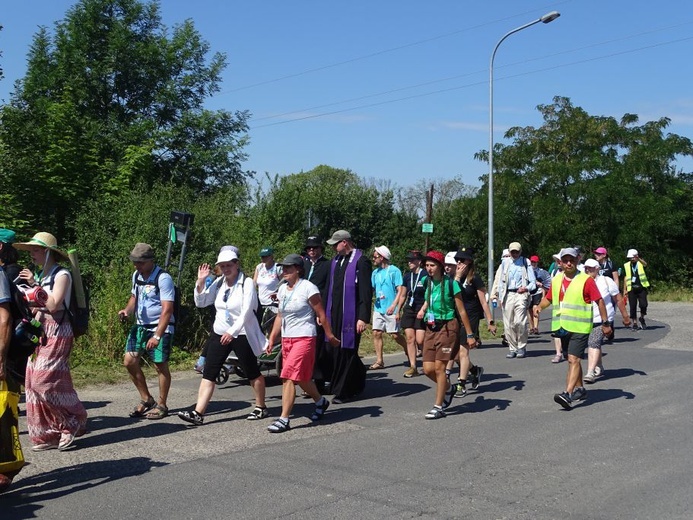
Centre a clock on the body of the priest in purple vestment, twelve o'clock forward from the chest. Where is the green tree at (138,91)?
The green tree is roughly at 4 o'clock from the priest in purple vestment.

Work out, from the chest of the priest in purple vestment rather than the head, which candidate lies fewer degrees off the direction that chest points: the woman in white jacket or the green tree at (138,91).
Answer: the woman in white jacket

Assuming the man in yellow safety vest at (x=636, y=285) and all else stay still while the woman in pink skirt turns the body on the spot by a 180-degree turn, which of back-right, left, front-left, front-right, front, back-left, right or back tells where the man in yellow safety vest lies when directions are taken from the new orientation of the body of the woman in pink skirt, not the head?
front

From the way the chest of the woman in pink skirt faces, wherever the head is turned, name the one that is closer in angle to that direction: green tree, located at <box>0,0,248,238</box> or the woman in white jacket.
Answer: the woman in white jacket

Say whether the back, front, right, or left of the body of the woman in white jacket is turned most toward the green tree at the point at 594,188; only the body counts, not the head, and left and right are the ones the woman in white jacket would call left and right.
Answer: back

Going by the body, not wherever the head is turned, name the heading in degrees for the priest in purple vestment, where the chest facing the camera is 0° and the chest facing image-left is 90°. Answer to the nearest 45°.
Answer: approximately 45°

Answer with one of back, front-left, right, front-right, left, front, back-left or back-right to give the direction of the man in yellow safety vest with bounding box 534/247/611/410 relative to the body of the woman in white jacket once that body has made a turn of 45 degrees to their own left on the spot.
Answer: left

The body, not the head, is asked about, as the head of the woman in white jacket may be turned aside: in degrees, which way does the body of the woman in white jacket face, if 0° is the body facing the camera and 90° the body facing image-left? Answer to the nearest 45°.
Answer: approximately 45°

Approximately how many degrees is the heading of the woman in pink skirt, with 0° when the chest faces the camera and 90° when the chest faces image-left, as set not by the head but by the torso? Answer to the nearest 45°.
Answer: approximately 45°

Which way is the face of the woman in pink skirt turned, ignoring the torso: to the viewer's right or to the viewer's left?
to the viewer's left
